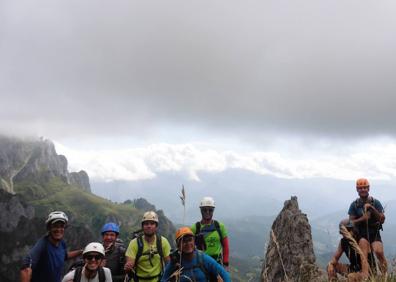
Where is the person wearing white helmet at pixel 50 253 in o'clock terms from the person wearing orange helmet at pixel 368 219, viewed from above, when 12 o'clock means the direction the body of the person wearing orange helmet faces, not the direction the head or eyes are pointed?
The person wearing white helmet is roughly at 2 o'clock from the person wearing orange helmet.

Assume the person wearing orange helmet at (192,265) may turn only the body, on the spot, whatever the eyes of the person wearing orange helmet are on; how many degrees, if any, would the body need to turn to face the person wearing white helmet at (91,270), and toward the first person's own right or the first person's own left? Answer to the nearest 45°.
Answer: approximately 90° to the first person's own right

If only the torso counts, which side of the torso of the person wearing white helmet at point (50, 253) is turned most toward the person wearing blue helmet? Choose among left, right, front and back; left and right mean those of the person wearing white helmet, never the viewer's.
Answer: left

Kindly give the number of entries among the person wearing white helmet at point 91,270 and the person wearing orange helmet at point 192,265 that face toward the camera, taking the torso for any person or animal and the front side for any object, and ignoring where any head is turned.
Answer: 2

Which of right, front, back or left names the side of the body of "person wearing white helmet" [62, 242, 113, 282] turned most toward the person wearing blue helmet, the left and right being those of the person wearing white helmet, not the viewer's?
back
